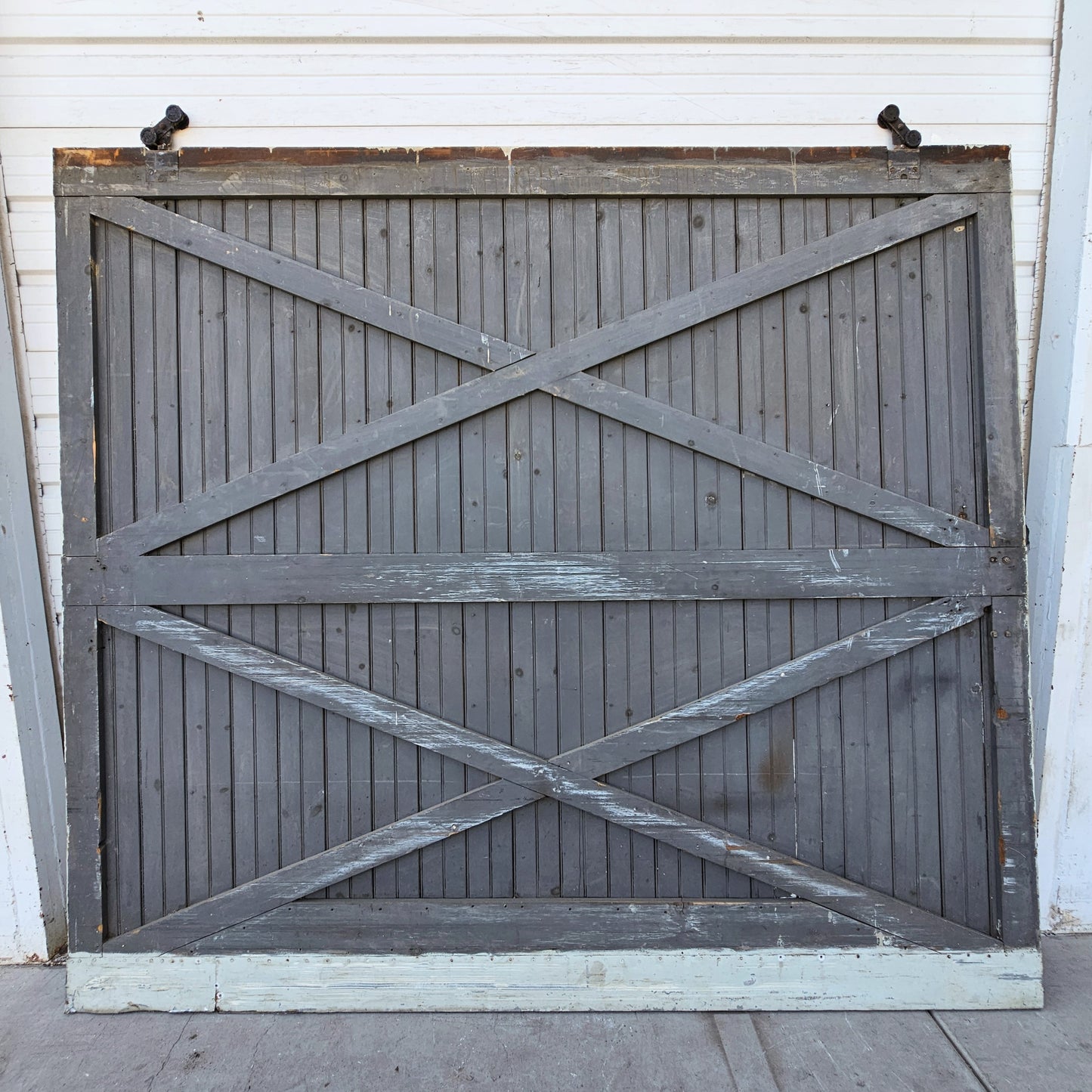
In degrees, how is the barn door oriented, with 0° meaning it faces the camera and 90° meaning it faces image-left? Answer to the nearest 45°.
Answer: approximately 0°
